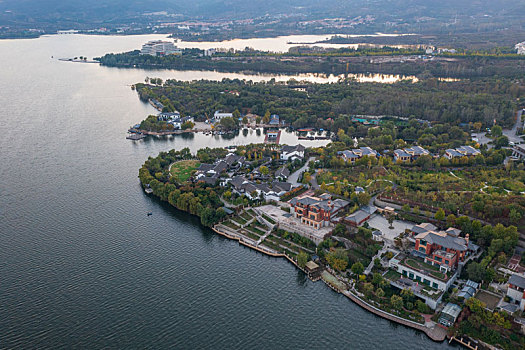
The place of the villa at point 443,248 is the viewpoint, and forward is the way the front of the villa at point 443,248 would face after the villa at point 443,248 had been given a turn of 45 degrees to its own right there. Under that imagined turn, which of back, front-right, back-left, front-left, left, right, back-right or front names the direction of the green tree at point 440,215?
right

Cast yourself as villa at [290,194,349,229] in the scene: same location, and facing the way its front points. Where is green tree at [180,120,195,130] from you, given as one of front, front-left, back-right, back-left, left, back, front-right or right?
right

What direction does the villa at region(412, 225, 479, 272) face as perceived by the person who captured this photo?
facing the viewer and to the left of the viewer

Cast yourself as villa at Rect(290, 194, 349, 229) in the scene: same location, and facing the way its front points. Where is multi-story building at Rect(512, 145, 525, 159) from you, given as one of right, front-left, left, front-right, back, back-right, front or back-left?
back

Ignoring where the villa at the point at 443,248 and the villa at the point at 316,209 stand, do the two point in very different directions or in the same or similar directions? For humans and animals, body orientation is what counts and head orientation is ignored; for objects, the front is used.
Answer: same or similar directions

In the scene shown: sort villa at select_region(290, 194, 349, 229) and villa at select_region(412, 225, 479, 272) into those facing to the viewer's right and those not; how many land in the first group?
0

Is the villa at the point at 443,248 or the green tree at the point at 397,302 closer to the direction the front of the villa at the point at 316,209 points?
the green tree

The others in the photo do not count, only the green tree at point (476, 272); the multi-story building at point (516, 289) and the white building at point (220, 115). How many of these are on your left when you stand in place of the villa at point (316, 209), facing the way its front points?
2

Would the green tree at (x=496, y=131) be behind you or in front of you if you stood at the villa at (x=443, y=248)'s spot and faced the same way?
behind

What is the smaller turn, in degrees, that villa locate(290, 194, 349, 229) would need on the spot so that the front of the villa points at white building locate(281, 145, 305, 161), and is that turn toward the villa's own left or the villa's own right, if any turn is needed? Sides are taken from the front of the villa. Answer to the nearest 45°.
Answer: approximately 135° to the villa's own right

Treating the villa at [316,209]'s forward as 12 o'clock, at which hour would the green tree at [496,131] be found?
The green tree is roughly at 6 o'clock from the villa.

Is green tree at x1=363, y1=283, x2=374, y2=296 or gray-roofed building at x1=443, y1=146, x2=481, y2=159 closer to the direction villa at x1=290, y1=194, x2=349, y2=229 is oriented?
the green tree

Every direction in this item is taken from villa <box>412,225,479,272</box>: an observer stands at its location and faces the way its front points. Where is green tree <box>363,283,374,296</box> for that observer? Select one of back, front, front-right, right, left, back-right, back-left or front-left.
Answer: front

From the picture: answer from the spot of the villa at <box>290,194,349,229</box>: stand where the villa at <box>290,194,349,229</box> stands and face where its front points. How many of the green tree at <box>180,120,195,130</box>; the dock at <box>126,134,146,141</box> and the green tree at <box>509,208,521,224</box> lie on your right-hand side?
2

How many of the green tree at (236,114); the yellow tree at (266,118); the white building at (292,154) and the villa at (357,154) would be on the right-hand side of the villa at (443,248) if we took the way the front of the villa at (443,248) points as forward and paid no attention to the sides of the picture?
4

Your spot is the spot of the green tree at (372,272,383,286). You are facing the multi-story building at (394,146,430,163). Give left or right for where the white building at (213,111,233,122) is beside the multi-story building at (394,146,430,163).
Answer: left
